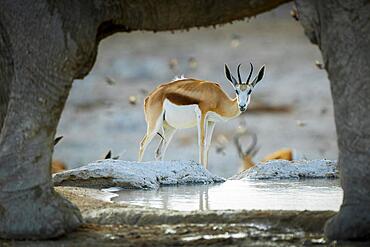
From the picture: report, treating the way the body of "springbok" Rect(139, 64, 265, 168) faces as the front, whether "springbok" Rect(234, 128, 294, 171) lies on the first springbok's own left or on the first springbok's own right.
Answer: on the first springbok's own left

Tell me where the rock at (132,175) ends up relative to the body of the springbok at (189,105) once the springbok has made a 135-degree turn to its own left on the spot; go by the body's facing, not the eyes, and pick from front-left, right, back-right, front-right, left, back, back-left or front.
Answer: back-left

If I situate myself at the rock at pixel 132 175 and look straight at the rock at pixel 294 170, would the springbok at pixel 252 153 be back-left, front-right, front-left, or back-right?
front-left

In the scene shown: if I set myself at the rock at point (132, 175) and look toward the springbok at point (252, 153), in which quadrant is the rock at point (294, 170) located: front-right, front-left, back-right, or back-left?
front-right

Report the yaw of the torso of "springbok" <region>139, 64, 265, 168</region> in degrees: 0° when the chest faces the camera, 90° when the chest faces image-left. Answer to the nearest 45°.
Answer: approximately 270°

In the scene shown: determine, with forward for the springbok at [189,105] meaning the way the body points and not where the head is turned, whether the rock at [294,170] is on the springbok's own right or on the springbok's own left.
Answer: on the springbok's own right
